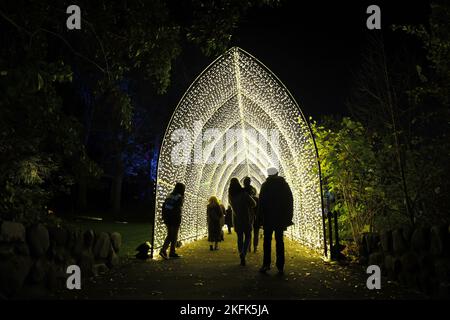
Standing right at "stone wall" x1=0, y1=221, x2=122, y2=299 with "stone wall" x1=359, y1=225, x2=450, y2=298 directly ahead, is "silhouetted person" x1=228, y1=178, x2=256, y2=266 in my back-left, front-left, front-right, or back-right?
front-left

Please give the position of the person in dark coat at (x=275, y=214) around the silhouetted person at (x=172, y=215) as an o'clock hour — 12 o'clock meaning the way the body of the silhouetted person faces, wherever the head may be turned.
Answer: The person in dark coat is roughly at 2 o'clock from the silhouetted person.

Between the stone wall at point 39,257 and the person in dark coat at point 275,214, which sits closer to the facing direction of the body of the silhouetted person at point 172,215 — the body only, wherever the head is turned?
the person in dark coat

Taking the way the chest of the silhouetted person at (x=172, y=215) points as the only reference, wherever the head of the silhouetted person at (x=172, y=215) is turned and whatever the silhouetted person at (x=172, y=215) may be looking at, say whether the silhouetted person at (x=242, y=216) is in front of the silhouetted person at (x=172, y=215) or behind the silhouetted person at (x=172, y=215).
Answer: in front
